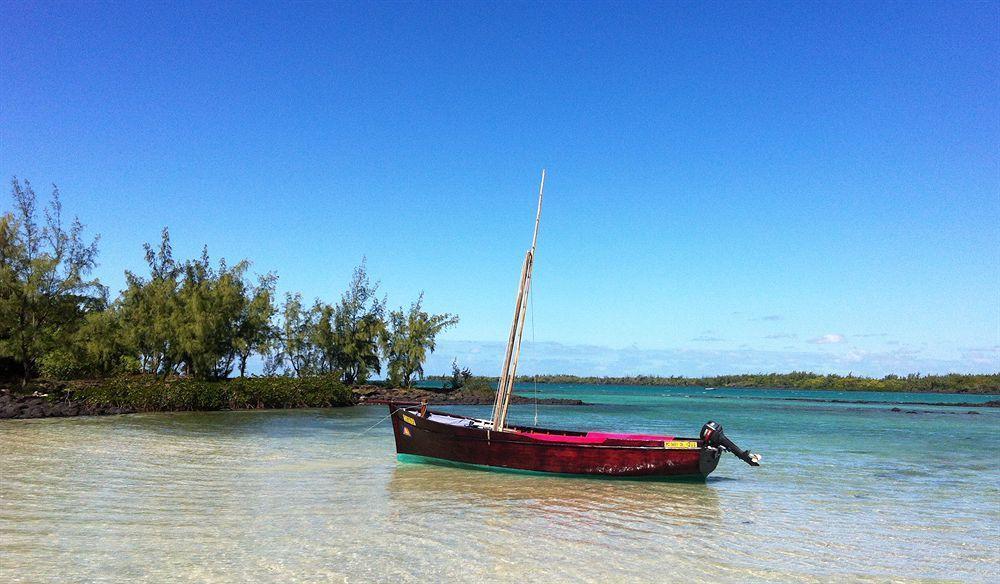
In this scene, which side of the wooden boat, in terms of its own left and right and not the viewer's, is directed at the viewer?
left
